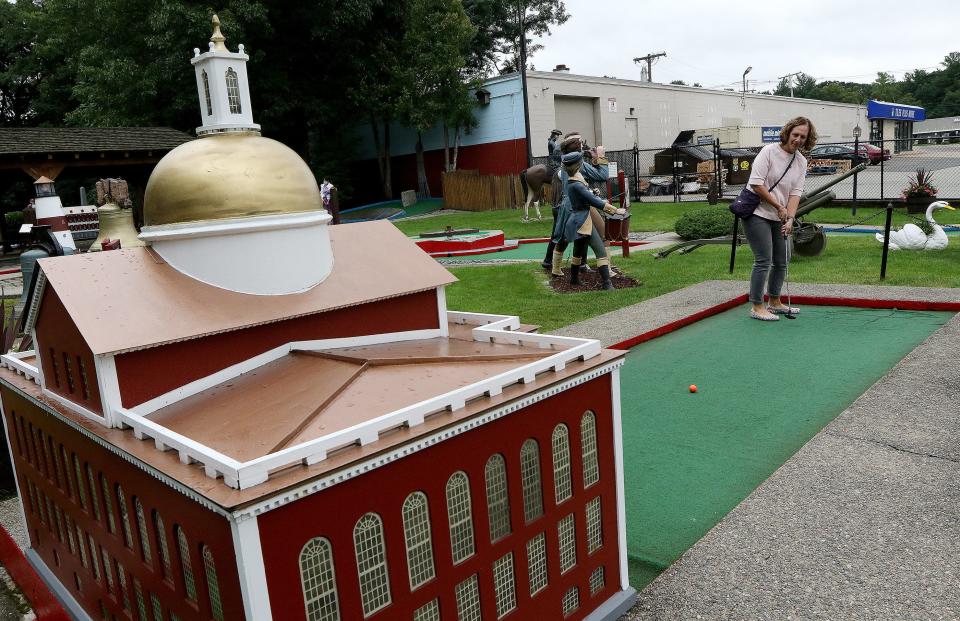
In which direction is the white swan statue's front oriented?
to the viewer's right

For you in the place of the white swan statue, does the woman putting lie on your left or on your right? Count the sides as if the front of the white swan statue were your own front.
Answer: on your right

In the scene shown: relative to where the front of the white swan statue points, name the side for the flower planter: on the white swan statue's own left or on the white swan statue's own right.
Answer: on the white swan statue's own left

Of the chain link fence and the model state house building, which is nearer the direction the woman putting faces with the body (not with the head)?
the model state house building

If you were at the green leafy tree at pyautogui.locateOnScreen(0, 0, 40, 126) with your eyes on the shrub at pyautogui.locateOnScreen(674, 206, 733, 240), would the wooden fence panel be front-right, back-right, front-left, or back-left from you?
front-left

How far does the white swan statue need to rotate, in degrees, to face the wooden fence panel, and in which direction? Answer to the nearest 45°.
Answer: approximately 135° to its left
